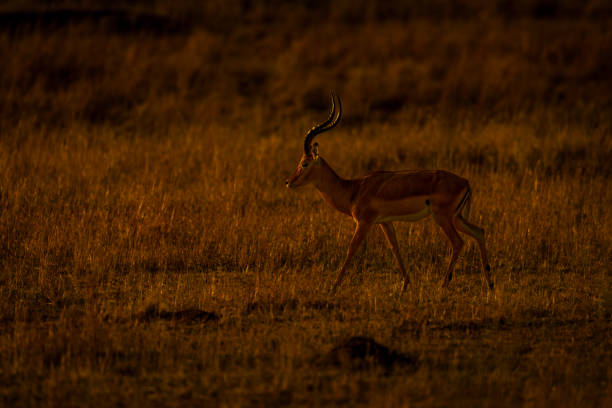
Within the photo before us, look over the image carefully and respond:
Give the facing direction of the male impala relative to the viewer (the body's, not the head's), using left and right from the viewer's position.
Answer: facing to the left of the viewer
